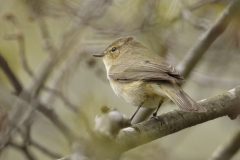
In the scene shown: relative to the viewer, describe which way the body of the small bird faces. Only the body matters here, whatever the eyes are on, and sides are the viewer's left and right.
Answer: facing to the left of the viewer

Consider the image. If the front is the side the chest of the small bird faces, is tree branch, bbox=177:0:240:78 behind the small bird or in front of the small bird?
behind
